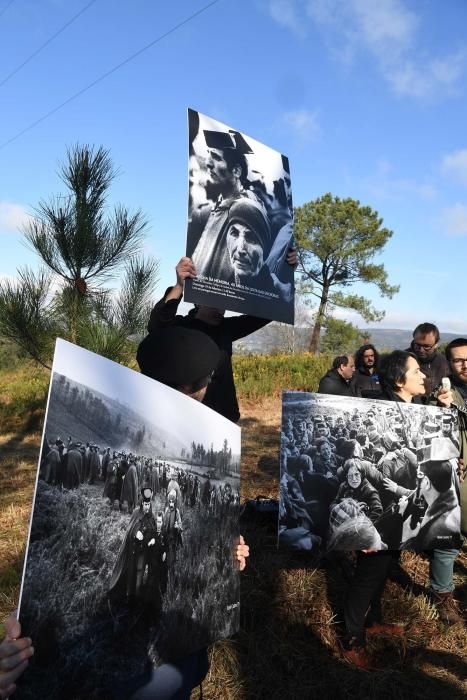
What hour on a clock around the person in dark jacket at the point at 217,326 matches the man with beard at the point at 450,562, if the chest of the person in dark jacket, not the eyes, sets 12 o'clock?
The man with beard is roughly at 8 o'clock from the person in dark jacket.

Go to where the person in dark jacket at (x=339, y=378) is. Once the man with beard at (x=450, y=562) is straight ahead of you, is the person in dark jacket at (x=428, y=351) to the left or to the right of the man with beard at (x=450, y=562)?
left

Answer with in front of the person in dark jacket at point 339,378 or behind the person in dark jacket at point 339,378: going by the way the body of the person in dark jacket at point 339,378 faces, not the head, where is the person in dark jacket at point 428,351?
in front

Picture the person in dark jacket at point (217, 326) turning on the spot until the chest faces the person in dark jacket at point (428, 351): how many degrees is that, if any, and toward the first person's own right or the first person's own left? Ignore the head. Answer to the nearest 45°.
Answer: approximately 135° to the first person's own left

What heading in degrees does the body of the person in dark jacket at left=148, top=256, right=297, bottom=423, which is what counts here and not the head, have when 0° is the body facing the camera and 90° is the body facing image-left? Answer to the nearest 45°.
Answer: approximately 0°

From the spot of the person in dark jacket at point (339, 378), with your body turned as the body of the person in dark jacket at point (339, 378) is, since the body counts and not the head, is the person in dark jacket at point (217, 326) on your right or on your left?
on your right

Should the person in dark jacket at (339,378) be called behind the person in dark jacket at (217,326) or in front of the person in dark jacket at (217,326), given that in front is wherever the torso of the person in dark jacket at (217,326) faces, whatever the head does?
behind
